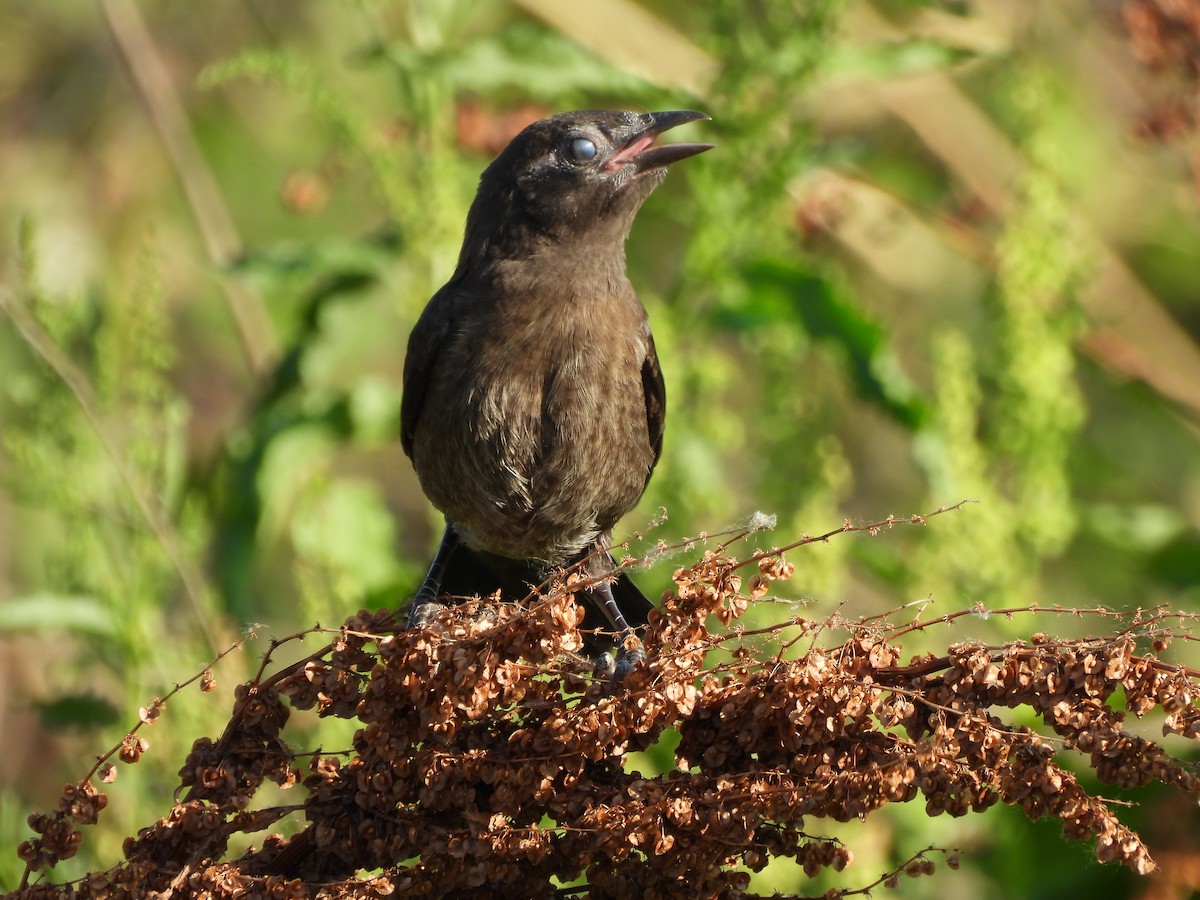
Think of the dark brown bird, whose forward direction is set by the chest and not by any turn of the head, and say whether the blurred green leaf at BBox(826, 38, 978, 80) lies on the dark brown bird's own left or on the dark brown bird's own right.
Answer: on the dark brown bird's own left

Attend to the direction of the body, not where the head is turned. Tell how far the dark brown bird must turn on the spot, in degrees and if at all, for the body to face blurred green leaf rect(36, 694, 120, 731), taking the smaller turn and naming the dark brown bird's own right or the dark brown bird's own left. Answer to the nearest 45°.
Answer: approximately 90° to the dark brown bird's own right

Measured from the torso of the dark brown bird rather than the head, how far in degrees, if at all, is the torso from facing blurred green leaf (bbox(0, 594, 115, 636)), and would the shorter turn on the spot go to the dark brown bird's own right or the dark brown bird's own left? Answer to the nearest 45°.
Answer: approximately 90° to the dark brown bird's own right

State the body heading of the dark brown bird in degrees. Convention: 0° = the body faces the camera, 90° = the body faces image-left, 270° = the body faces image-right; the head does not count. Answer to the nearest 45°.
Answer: approximately 0°

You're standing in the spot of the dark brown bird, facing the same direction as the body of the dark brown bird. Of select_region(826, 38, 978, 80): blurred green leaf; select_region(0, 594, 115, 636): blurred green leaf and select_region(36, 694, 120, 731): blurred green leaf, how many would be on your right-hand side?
2
